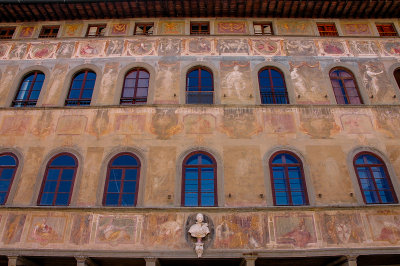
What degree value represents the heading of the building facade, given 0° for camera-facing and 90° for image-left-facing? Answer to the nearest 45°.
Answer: approximately 0°
